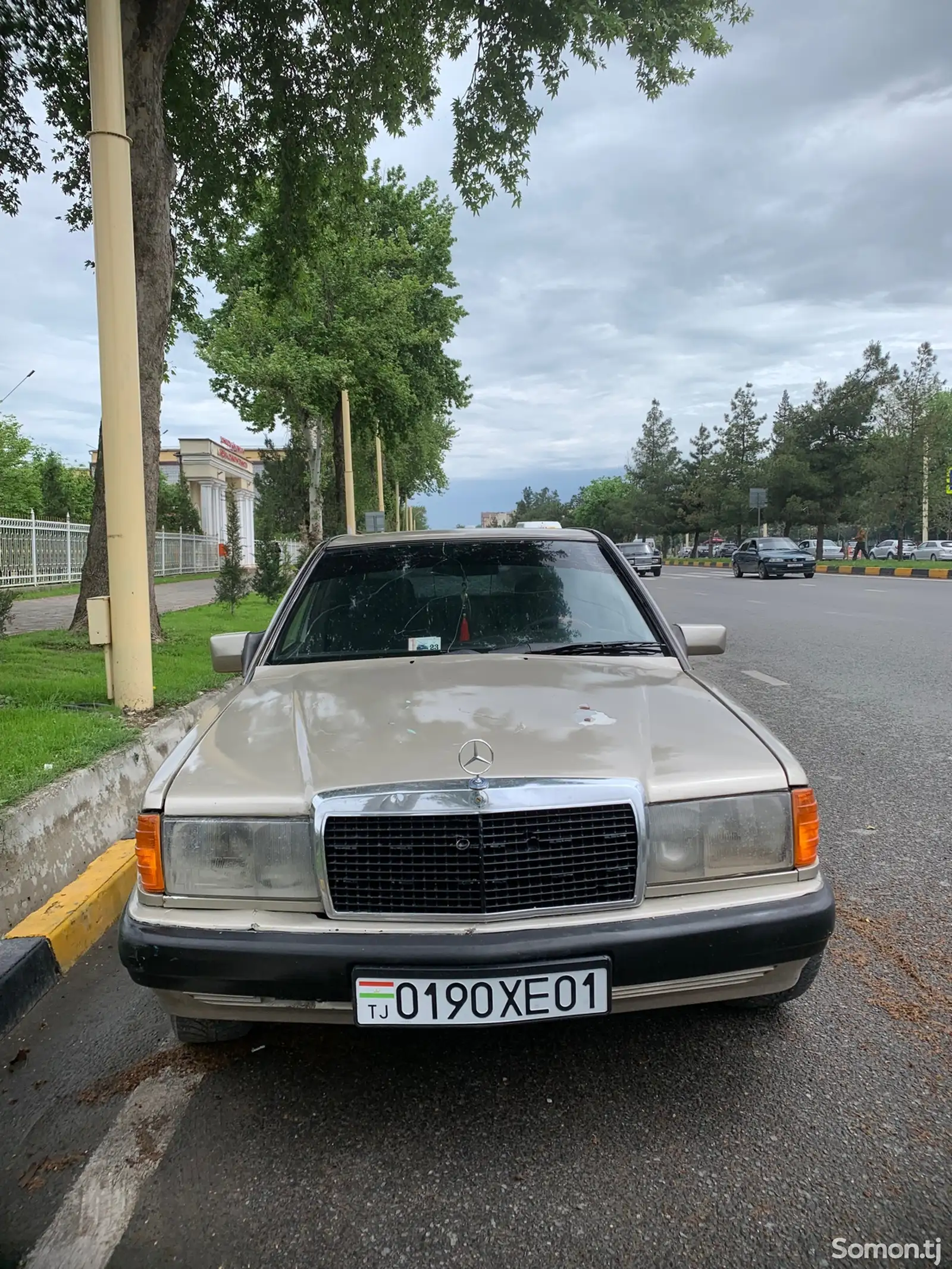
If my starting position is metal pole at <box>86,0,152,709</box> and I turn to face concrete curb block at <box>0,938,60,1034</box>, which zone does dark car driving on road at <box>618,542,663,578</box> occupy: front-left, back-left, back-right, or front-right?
back-left

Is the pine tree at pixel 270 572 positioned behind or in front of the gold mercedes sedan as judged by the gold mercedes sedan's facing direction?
behind

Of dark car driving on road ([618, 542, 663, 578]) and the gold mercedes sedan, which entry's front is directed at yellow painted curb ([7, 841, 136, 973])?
the dark car driving on road

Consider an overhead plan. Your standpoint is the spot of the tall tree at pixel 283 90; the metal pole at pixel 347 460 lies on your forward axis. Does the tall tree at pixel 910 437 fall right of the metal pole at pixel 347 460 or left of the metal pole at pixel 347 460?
right

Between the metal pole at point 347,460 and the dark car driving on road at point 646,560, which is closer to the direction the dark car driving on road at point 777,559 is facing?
the metal pole

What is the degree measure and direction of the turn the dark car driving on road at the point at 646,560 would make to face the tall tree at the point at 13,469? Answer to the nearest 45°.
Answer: approximately 90° to its right

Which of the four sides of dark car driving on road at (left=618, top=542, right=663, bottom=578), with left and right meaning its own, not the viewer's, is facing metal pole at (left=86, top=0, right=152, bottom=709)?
front

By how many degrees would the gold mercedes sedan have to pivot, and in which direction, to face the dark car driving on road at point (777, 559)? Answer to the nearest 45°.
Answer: approximately 180°

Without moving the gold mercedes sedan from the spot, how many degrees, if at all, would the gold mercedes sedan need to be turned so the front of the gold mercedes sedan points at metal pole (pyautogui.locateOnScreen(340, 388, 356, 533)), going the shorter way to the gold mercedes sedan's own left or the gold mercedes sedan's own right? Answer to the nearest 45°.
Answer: approximately 180°

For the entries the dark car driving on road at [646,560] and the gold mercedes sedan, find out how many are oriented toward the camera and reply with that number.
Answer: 2

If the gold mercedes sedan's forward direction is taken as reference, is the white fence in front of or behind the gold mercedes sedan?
behind

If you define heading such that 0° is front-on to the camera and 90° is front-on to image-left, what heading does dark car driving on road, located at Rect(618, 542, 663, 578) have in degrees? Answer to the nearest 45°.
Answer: approximately 0°

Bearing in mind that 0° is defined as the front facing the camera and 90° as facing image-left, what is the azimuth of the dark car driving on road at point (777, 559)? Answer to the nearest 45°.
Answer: approximately 315°

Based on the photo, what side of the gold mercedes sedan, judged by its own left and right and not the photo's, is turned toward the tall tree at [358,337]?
back
